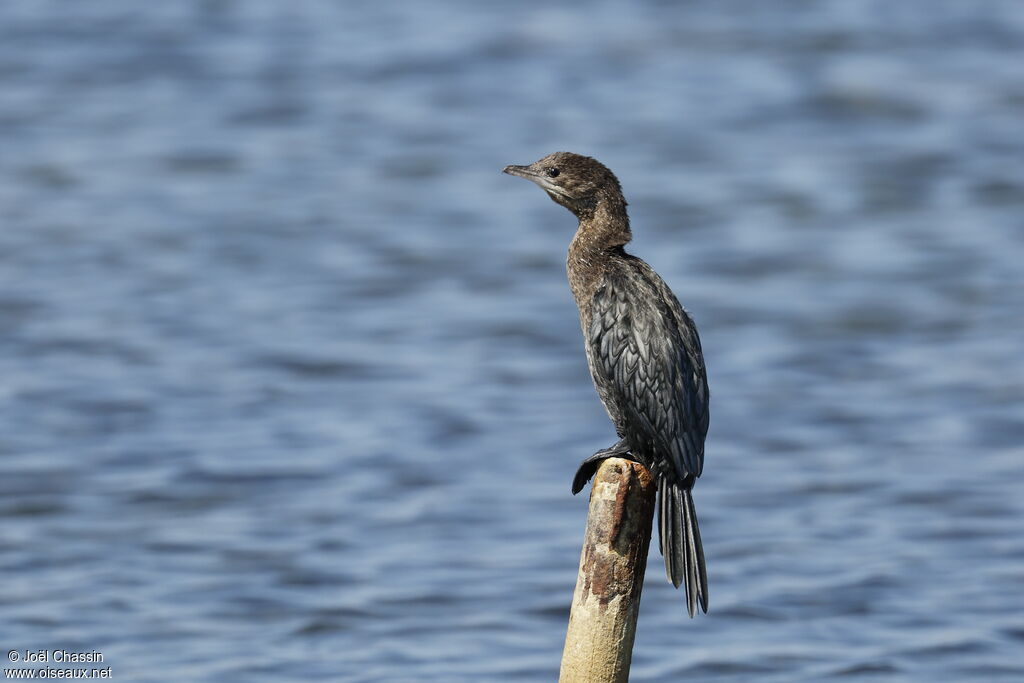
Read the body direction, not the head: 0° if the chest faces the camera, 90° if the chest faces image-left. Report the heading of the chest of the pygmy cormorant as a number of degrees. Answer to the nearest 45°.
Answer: approximately 90°
